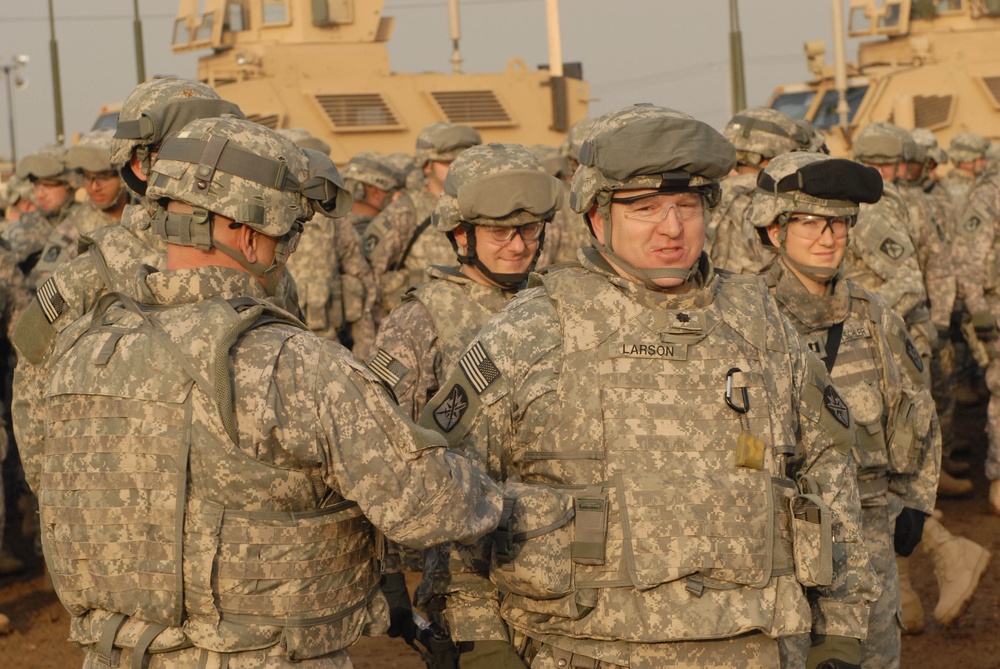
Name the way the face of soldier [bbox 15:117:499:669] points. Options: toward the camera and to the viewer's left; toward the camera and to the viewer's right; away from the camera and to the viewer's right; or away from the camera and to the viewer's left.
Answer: away from the camera and to the viewer's right

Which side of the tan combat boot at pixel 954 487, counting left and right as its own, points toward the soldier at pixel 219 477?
right

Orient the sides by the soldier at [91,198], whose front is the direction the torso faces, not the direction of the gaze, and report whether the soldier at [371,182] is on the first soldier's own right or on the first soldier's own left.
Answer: on the first soldier's own left

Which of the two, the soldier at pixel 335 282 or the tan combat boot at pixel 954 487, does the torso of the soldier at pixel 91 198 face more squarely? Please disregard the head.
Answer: the tan combat boot

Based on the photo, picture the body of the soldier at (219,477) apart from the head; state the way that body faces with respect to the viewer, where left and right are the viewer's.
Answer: facing away from the viewer and to the right of the viewer

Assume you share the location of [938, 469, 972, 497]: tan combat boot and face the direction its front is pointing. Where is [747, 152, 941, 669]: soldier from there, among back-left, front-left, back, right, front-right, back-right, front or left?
right

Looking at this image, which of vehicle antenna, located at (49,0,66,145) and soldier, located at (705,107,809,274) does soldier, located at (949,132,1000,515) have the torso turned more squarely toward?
the soldier
